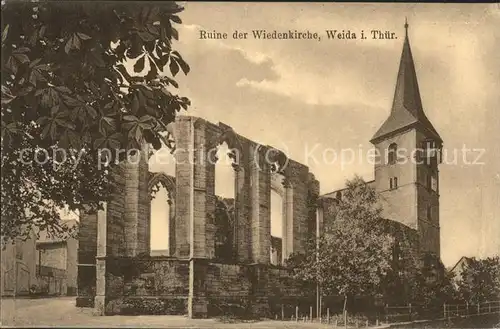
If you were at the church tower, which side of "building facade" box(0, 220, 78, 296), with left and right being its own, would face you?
left

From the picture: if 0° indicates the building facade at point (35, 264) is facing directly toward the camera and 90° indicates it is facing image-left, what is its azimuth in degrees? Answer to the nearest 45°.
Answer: approximately 0°
